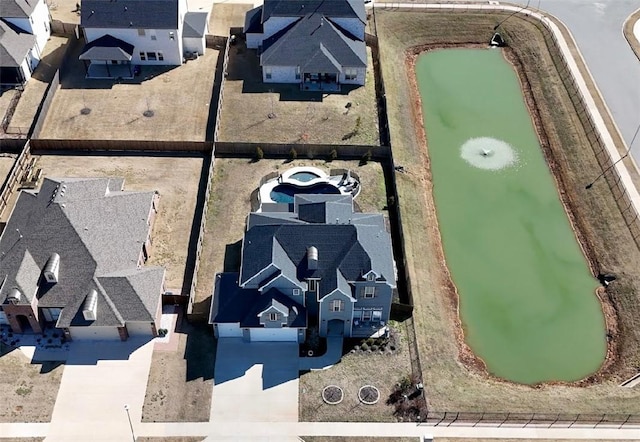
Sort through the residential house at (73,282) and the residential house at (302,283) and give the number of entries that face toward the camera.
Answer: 2

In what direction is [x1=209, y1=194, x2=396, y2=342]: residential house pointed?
toward the camera

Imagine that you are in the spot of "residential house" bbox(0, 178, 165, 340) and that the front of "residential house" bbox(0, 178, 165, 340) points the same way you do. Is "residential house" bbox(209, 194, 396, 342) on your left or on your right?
on your left

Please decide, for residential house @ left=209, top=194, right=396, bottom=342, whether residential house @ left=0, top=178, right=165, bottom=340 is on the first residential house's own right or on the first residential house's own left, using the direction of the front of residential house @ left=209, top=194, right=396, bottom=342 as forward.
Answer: on the first residential house's own right

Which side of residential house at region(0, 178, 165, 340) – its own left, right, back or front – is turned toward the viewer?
front
